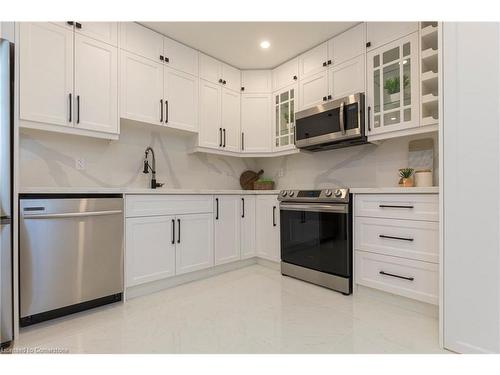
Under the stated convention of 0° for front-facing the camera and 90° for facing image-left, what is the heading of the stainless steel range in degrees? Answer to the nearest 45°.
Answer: approximately 45°

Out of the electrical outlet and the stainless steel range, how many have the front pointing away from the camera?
0

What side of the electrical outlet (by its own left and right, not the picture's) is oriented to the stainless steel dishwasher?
front

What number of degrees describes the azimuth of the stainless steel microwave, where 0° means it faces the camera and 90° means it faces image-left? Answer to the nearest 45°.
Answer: approximately 45°

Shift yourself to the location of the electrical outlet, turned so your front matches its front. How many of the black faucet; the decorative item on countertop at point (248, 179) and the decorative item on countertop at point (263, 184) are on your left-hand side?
3

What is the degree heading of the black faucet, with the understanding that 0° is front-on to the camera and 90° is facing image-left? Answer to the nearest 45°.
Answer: approximately 45°

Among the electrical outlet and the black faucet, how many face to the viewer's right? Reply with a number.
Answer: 0

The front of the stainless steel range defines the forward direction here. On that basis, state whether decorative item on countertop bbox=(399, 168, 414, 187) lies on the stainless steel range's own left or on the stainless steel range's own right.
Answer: on the stainless steel range's own left

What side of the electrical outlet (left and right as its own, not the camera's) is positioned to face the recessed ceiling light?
left

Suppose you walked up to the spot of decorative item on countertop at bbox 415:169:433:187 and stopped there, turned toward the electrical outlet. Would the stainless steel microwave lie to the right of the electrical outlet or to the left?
right

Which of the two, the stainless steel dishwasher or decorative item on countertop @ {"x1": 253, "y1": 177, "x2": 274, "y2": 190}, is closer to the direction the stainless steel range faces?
the stainless steel dishwasher

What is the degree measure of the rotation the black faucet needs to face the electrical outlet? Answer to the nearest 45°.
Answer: approximately 45° to its right

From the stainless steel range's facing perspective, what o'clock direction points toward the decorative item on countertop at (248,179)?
The decorative item on countertop is roughly at 3 o'clock from the stainless steel range.
